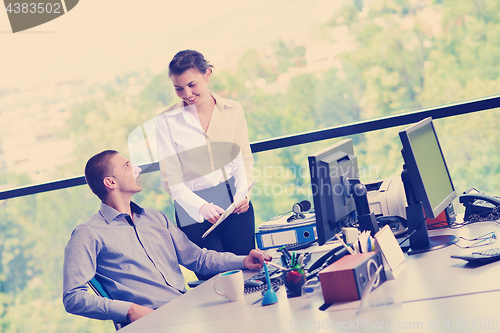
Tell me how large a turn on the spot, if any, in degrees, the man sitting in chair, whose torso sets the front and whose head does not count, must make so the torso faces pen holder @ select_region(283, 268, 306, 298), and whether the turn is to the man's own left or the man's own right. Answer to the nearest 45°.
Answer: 0° — they already face it

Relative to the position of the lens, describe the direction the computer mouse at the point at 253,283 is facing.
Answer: facing to the right of the viewer

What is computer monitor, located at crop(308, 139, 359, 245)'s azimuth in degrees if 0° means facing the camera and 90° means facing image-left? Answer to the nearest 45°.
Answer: approximately 135°

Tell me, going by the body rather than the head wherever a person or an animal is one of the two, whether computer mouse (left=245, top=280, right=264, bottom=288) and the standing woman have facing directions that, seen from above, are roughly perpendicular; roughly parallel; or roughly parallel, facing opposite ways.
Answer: roughly perpendicular

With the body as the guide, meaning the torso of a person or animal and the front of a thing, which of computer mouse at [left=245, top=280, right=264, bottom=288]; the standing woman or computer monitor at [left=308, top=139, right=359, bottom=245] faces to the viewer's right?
the computer mouse

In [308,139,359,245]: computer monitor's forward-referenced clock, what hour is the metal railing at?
The metal railing is roughly at 2 o'clock from the computer monitor.

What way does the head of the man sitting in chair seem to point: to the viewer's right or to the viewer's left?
to the viewer's right

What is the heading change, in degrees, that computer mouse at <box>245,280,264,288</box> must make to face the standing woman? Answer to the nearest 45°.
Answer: approximately 90° to its left

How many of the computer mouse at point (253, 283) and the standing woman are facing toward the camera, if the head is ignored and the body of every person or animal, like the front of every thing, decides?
1
